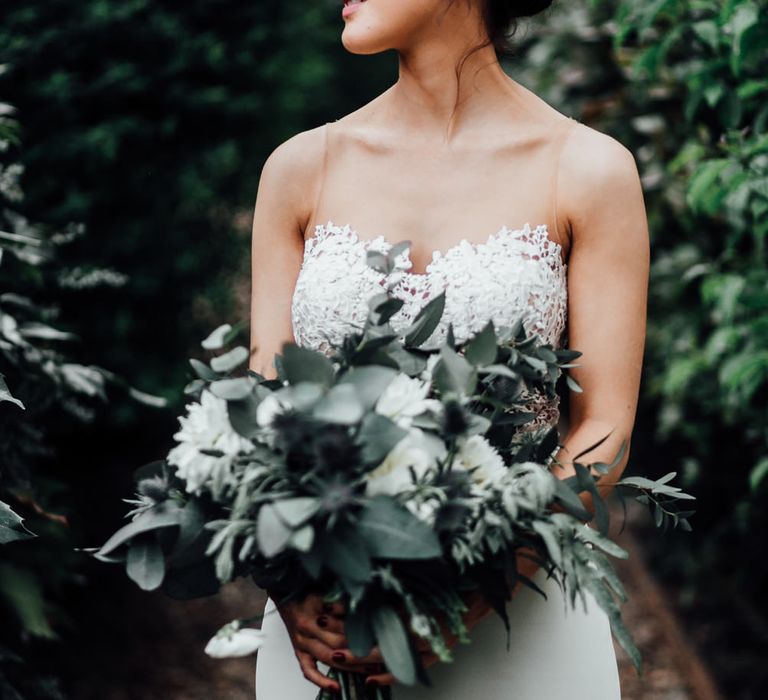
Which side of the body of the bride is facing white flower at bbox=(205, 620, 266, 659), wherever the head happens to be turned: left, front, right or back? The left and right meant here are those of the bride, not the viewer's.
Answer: front

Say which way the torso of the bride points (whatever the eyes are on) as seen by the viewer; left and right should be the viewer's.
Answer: facing the viewer
